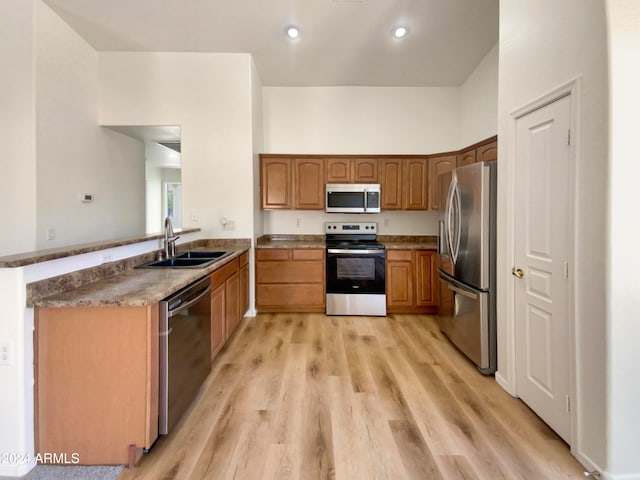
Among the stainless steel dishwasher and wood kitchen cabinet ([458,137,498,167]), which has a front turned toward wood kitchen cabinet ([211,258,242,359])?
wood kitchen cabinet ([458,137,498,167])

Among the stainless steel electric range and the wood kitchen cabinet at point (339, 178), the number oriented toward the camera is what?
2

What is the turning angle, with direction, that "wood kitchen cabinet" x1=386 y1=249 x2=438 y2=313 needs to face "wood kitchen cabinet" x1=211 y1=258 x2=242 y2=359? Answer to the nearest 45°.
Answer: approximately 45° to its right

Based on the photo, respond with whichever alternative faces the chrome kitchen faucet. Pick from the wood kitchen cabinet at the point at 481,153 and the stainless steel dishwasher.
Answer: the wood kitchen cabinet

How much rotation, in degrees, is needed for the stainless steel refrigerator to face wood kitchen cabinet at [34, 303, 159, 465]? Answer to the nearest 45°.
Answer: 0° — it already faces it
